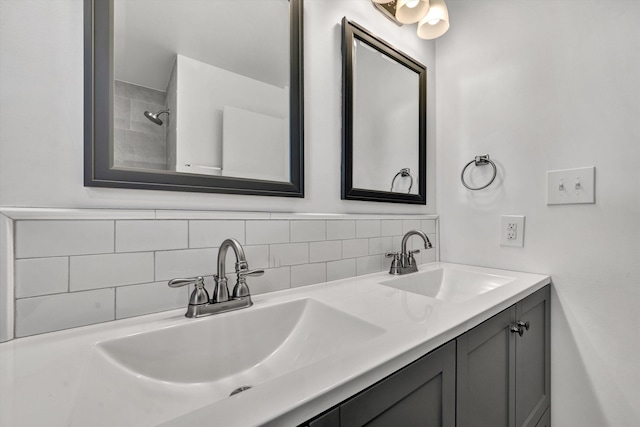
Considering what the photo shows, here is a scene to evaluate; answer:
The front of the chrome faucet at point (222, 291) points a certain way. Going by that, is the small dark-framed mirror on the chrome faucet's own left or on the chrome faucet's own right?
on the chrome faucet's own left

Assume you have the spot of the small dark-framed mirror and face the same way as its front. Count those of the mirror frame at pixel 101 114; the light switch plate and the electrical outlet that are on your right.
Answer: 1

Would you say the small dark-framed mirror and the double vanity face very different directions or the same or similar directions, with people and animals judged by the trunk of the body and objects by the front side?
same or similar directions

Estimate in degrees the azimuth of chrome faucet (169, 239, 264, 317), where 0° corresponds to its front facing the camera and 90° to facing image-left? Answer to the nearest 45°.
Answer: approximately 315°

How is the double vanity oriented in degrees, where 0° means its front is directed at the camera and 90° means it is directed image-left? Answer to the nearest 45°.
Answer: approximately 315°

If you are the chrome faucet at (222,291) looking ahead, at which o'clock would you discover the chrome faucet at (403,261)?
the chrome faucet at (403,261) is roughly at 10 o'clock from the chrome faucet at (222,291).

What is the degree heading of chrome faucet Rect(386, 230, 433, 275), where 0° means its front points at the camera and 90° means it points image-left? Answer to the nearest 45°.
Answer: approximately 315°

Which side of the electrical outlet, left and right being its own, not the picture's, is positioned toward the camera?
front

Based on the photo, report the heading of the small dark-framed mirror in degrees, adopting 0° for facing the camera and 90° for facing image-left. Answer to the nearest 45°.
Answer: approximately 315°

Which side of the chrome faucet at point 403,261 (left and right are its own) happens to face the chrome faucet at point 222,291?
right

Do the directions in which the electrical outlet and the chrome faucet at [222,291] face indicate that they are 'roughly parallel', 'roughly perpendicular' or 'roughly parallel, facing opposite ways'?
roughly perpendicular
